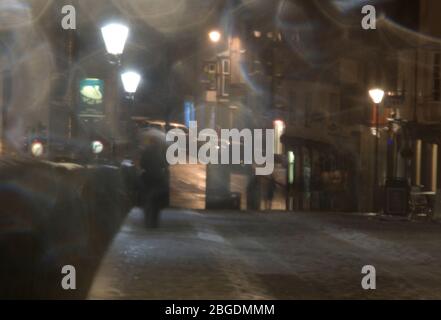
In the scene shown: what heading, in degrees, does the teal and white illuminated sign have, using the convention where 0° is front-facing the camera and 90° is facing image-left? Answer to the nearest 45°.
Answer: approximately 0°

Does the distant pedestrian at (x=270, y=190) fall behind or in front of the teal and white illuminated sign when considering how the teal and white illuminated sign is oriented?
behind
